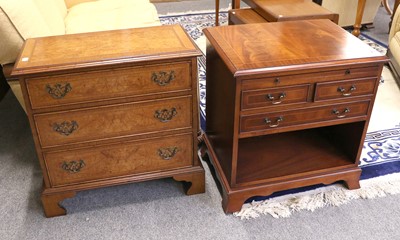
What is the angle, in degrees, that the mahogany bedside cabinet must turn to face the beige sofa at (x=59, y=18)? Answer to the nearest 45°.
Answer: approximately 135° to its right

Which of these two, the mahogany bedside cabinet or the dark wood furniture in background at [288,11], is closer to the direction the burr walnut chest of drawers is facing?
the mahogany bedside cabinet

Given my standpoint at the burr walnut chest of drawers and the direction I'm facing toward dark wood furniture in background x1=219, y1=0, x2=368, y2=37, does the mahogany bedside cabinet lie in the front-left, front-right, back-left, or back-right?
front-right

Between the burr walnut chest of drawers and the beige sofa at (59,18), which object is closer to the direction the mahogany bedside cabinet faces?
the burr walnut chest of drawers

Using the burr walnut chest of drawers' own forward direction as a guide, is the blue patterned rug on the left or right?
on its left

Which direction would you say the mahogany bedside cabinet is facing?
toward the camera

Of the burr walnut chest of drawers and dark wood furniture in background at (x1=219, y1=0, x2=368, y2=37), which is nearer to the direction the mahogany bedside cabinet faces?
the burr walnut chest of drawers

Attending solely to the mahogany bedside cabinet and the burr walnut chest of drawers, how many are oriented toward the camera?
2

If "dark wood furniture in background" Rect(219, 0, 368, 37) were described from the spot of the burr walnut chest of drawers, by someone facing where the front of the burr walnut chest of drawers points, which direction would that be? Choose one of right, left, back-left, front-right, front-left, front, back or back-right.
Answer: back-left

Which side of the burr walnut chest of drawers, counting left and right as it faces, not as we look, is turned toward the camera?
front

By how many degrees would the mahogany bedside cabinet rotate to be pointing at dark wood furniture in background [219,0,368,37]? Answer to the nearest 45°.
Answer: approximately 180°

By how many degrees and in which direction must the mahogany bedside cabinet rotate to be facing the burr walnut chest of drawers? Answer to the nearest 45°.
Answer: approximately 90° to its right

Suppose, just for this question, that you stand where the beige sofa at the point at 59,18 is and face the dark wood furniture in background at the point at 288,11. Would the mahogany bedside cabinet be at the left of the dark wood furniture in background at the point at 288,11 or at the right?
right
